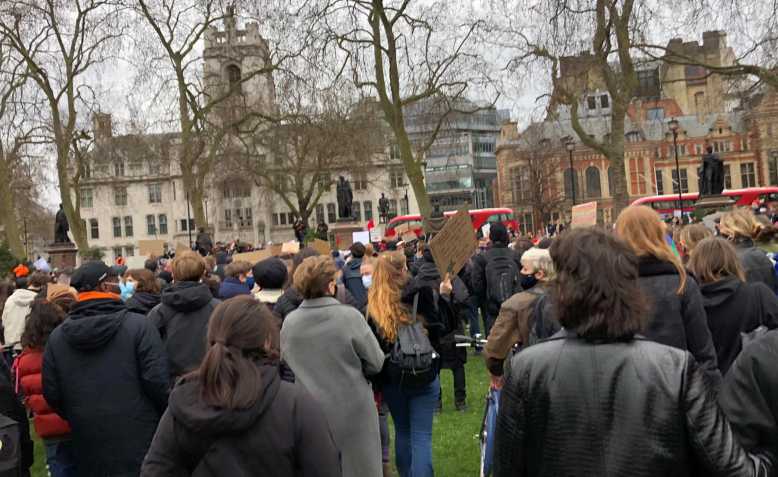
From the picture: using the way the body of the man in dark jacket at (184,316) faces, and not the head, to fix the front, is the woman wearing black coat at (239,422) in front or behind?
behind

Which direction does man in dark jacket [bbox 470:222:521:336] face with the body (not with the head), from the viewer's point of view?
away from the camera

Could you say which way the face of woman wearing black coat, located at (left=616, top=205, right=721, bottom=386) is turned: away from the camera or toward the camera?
away from the camera

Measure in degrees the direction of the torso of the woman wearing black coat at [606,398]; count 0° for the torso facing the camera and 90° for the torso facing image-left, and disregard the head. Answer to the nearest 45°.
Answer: approximately 180°

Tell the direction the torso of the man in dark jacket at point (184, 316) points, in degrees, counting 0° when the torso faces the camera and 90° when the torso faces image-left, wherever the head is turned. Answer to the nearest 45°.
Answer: approximately 180°

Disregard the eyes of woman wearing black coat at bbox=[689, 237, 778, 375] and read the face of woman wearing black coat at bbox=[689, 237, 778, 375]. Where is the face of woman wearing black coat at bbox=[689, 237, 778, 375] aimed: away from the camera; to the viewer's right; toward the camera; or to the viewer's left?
away from the camera

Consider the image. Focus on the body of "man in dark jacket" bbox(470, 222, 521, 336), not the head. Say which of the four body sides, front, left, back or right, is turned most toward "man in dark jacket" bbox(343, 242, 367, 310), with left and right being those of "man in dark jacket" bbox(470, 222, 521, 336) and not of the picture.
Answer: left

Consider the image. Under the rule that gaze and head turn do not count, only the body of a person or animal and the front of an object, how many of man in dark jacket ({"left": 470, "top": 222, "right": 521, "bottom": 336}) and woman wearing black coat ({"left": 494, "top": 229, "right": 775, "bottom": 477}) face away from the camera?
2

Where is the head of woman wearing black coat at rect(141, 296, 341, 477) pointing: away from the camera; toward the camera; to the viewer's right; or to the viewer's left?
away from the camera

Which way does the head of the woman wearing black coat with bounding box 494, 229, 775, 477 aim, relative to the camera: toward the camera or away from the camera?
away from the camera
